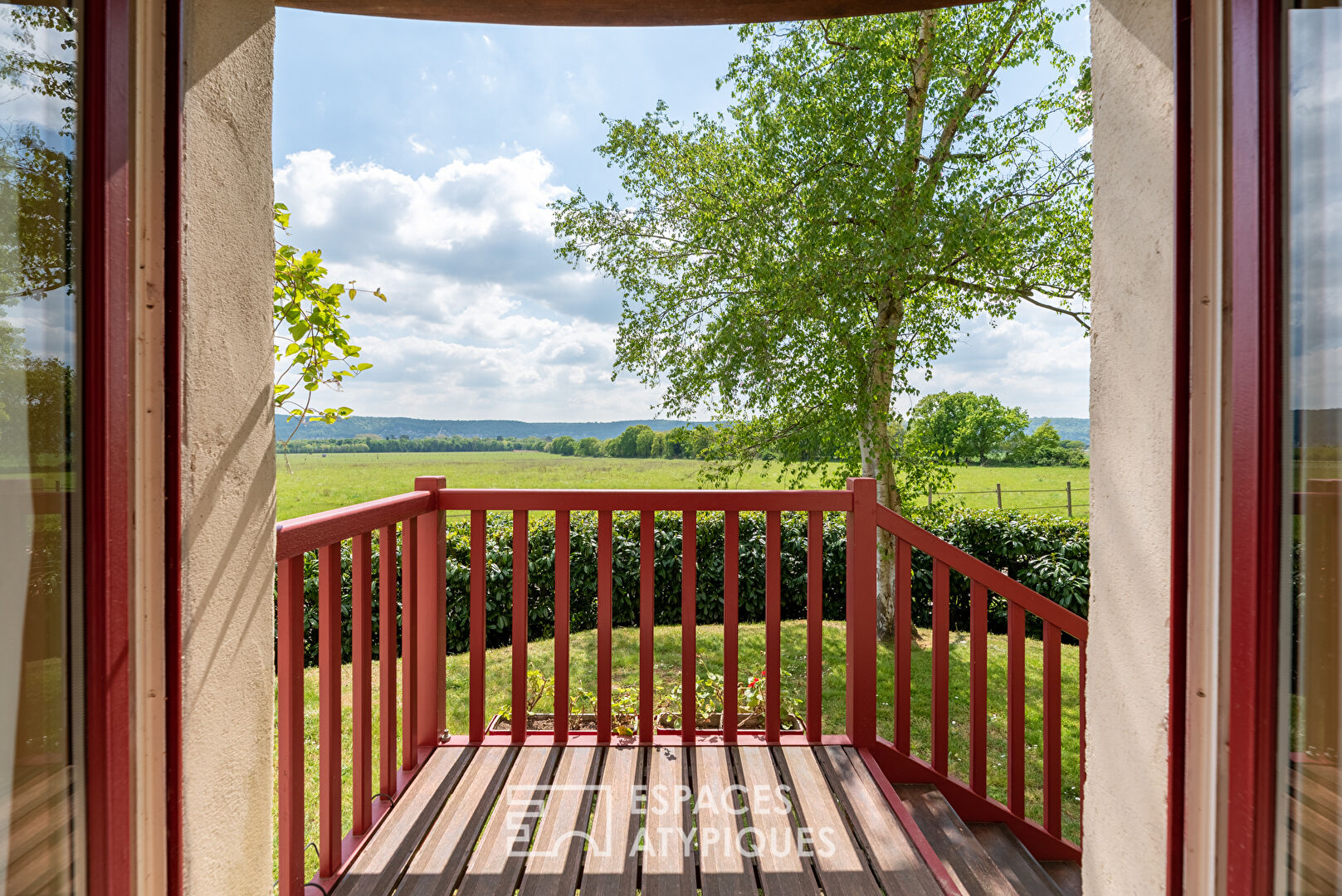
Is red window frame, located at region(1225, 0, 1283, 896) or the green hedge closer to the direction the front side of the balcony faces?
the green hedge

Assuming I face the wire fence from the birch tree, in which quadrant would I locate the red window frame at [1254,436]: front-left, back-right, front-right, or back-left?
back-right

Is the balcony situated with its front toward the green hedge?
yes

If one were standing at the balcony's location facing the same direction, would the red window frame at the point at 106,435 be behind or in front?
behind

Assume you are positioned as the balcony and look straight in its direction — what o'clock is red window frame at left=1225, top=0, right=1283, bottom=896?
The red window frame is roughly at 5 o'clock from the balcony.

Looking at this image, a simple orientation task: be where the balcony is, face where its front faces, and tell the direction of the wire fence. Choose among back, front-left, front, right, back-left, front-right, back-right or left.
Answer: front-right

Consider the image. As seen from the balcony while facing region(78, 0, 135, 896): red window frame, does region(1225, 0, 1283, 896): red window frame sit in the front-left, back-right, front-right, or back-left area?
front-left

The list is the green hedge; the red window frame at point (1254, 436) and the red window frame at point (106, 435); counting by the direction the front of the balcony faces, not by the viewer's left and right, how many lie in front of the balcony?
1

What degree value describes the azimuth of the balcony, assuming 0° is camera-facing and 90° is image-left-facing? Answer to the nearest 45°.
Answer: approximately 180°

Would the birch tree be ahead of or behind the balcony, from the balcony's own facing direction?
ahead
